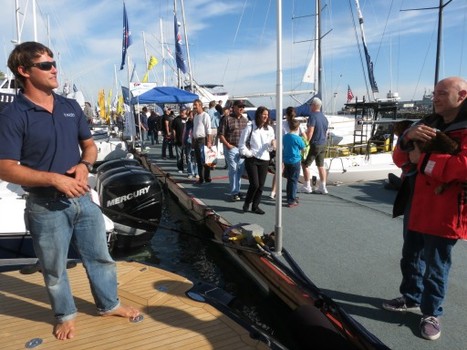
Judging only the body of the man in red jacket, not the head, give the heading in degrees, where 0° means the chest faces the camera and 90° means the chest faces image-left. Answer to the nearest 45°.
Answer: approximately 45°

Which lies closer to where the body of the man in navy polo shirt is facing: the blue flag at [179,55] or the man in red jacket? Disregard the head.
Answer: the man in red jacket

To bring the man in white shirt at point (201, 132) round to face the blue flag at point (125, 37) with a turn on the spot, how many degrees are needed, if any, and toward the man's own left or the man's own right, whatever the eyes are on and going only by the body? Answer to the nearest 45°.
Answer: approximately 135° to the man's own right

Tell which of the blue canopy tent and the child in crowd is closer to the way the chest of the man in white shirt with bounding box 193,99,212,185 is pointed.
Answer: the child in crowd

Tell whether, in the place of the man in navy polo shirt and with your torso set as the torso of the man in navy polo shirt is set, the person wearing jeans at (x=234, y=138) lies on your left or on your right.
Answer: on your left

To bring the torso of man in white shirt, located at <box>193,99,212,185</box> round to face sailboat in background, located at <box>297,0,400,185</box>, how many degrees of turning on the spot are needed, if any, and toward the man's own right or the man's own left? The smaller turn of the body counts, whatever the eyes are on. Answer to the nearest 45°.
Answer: approximately 180°

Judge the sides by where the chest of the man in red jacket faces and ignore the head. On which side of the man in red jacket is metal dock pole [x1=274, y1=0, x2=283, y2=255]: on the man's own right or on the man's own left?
on the man's own right

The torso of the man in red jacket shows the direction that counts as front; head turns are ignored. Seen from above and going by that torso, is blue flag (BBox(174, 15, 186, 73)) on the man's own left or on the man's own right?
on the man's own right

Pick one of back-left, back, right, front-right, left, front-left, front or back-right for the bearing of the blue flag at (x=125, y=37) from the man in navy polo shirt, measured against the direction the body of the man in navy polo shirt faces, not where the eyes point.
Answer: back-left

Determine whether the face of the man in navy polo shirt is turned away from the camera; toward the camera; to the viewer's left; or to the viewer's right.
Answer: to the viewer's right

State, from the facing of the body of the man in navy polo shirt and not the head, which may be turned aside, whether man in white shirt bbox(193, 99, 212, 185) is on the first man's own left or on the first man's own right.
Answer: on the first man's own left

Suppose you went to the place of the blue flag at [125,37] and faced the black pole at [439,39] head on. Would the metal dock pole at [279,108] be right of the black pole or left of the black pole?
right

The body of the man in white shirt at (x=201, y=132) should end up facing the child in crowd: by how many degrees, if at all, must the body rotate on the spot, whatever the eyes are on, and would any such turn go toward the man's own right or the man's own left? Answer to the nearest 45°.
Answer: approximately 90° to the man's own left
